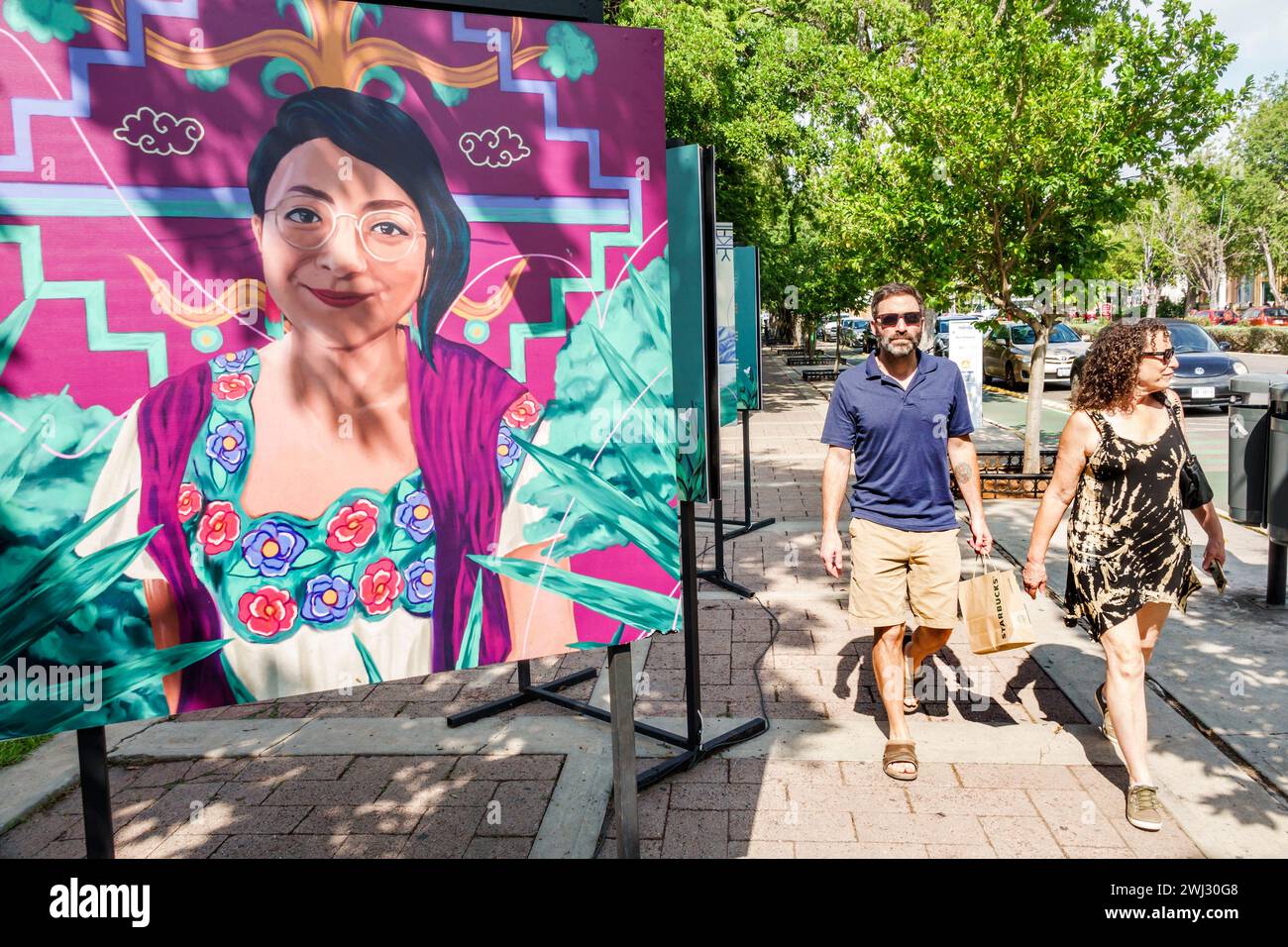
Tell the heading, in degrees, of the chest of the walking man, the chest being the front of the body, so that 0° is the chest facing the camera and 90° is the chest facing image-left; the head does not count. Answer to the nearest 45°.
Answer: approximately 0°

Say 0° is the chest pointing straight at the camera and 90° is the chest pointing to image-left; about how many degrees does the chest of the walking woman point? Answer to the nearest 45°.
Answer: approximately 315°

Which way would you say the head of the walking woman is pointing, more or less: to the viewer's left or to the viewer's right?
to the viewer's right

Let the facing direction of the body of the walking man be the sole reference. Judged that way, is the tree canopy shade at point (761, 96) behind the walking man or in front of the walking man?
behind

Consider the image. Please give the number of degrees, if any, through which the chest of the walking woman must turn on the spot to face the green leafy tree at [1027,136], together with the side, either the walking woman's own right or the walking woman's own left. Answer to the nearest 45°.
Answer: approximately 135° to the walking woman's own left

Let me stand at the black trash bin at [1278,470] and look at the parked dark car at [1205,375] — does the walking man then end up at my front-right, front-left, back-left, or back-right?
back-left

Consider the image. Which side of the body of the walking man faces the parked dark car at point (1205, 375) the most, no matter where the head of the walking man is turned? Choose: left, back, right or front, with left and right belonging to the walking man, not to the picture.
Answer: back

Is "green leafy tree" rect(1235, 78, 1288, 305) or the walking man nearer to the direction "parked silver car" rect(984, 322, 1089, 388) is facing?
the walking man
